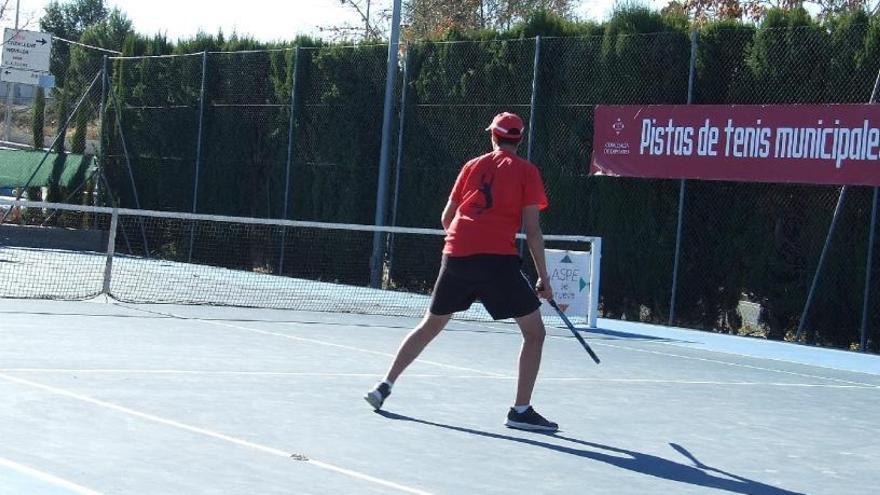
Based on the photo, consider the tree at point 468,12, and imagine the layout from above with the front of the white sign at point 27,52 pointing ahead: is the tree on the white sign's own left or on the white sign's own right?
on the white sign's own left

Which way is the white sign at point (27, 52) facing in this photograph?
toward the camera

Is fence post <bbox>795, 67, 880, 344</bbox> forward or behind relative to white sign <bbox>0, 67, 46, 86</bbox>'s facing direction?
forward

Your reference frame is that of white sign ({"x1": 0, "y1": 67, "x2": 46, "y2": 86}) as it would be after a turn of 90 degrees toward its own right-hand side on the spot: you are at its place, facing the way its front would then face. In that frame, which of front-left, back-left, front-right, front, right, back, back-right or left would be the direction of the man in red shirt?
left

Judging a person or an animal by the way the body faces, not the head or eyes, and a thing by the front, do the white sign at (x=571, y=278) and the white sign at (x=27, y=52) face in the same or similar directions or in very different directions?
same or similar directions

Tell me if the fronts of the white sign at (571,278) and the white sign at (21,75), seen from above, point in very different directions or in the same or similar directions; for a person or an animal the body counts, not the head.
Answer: same or similar directions

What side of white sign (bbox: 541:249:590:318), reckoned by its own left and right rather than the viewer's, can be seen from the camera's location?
front

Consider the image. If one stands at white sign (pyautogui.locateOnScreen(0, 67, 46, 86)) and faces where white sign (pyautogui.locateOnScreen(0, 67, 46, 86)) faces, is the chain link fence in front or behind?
in front

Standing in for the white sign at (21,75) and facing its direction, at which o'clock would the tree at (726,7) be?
The tree is roughly at 10 o'clock from the white sign.

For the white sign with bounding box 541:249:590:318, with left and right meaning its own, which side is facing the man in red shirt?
front

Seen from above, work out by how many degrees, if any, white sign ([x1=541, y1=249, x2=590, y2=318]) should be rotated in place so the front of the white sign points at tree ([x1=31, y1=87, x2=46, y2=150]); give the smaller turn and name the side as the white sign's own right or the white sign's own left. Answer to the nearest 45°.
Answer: approximately 135° to the white sign's own right

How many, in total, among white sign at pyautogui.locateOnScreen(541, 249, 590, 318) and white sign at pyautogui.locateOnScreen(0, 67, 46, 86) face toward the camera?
2

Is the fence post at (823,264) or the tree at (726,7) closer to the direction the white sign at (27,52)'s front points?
the fence post

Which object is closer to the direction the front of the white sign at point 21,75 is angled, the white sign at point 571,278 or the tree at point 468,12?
the white sign

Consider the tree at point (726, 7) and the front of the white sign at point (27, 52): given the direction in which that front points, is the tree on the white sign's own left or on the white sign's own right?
on the white sign's own left
